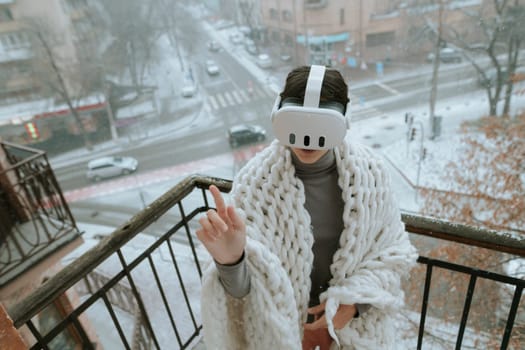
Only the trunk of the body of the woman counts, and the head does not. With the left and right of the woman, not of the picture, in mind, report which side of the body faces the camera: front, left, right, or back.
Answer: front

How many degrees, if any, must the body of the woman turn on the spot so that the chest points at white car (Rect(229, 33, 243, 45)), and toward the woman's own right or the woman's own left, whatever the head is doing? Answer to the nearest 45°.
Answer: approximately 180°

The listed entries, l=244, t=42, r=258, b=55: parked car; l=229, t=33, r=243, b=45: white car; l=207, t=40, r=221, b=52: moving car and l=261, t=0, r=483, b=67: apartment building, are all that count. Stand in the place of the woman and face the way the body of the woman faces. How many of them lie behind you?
4

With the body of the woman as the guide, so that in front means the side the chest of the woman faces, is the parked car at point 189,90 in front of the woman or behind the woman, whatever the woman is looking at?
behind

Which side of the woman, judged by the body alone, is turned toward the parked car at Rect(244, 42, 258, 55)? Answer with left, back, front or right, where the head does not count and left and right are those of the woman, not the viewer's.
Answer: back

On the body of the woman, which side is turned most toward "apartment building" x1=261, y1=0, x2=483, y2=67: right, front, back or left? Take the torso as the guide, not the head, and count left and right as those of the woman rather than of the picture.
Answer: back

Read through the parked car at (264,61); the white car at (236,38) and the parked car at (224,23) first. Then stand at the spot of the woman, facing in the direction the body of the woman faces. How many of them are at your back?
3

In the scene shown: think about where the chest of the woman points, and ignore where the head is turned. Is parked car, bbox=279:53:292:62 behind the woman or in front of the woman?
behind
